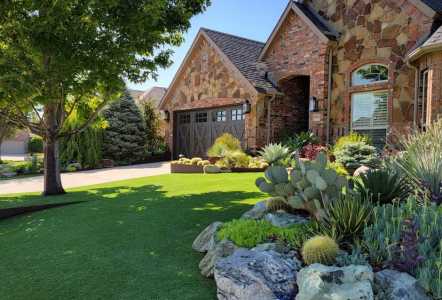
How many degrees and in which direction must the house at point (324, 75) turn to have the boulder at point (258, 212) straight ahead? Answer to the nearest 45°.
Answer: approximately 45° to its left

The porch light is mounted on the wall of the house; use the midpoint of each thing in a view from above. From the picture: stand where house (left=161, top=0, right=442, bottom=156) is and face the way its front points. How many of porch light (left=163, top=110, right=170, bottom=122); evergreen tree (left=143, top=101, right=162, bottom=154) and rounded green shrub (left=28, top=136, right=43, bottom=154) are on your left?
0

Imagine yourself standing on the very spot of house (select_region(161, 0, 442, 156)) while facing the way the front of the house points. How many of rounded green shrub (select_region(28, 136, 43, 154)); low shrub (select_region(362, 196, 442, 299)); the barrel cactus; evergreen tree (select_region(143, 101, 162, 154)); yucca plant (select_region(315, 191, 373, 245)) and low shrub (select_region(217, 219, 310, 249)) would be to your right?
2

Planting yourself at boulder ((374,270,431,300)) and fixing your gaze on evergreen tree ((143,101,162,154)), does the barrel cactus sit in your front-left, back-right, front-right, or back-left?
front-left

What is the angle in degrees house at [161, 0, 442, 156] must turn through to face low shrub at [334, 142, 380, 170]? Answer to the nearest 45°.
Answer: approximately 45° to its left

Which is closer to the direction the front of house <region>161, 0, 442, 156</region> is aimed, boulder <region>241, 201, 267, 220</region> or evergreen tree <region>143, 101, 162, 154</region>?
the boulder

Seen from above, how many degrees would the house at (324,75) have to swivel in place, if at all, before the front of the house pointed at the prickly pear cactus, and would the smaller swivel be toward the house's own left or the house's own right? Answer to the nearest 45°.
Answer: approximately 45° to the house's own left

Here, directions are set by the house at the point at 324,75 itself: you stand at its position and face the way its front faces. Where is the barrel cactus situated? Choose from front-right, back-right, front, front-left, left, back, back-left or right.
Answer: front-left

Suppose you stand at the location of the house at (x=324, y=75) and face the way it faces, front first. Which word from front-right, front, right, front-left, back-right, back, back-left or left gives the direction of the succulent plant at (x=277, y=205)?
front-left

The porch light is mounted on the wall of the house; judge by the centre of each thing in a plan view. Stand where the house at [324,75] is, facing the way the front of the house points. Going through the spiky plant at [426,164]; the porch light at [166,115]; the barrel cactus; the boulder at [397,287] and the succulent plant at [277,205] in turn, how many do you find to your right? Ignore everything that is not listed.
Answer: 1

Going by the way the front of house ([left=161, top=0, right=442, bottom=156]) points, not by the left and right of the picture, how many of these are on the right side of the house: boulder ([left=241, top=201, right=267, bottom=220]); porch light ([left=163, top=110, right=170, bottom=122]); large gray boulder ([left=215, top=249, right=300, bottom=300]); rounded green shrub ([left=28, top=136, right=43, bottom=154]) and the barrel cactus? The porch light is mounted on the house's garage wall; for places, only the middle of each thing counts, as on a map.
2

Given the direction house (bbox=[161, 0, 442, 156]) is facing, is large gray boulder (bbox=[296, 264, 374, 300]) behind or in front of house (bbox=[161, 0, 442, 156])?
in front

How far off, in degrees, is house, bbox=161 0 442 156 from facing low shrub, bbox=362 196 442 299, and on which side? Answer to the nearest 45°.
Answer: approximately 45° to its left

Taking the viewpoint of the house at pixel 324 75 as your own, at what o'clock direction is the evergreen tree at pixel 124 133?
The evergreen tree is roughly at 2 o'clock from the house.

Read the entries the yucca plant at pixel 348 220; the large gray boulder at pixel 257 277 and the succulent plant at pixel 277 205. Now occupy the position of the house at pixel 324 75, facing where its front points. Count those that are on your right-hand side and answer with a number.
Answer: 0

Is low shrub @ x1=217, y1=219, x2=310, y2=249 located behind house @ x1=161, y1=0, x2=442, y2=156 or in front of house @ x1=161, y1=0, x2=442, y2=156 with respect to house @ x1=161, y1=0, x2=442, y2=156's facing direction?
in front

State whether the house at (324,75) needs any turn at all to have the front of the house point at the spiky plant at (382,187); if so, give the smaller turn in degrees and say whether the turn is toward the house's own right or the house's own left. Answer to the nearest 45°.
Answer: approximately 45° to the house's own left
